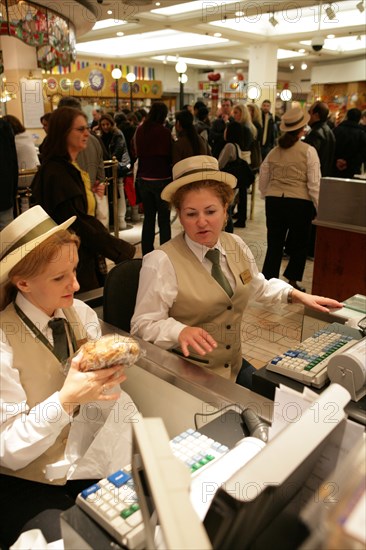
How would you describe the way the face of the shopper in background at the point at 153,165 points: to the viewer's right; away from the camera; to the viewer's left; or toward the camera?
away from the camera

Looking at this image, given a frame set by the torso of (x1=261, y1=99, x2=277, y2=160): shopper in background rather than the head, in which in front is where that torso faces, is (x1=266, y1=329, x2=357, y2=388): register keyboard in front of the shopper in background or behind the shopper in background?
in front

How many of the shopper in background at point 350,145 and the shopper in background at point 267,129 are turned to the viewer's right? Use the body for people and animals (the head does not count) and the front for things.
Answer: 0

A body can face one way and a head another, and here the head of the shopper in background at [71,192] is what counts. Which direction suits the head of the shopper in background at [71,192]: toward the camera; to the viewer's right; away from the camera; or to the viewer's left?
to the viewer's right

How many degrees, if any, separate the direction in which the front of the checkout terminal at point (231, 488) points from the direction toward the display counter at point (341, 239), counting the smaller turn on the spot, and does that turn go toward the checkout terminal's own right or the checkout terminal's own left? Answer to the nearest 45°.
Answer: approximately 45° to the checkout terminal's own right

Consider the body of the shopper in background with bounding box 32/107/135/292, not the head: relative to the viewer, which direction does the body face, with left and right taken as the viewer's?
facing to the right of the viewer

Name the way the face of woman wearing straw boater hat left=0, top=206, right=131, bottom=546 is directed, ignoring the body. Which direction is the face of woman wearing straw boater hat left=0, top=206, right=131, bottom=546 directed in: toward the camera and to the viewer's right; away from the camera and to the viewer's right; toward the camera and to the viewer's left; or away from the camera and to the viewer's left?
toward the camera and to the viewer's right

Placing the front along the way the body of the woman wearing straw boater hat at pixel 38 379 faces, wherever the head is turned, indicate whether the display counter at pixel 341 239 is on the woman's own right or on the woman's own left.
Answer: on the woman's own left

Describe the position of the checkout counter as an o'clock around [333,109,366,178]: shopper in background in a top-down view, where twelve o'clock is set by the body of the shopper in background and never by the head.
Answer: The checkout counter is roughly at 6 o'clock from the shopper in background.

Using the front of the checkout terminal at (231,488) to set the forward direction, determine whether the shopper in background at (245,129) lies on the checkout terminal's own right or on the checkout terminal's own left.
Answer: on the checkout terminal's own right

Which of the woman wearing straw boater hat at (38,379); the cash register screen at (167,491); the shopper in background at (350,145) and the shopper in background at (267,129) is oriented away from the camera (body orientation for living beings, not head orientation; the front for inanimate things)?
the shopper in background at (350,145)

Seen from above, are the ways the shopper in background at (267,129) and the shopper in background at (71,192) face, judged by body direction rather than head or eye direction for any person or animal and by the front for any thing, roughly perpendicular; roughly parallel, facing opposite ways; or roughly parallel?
roughly perpendicular
